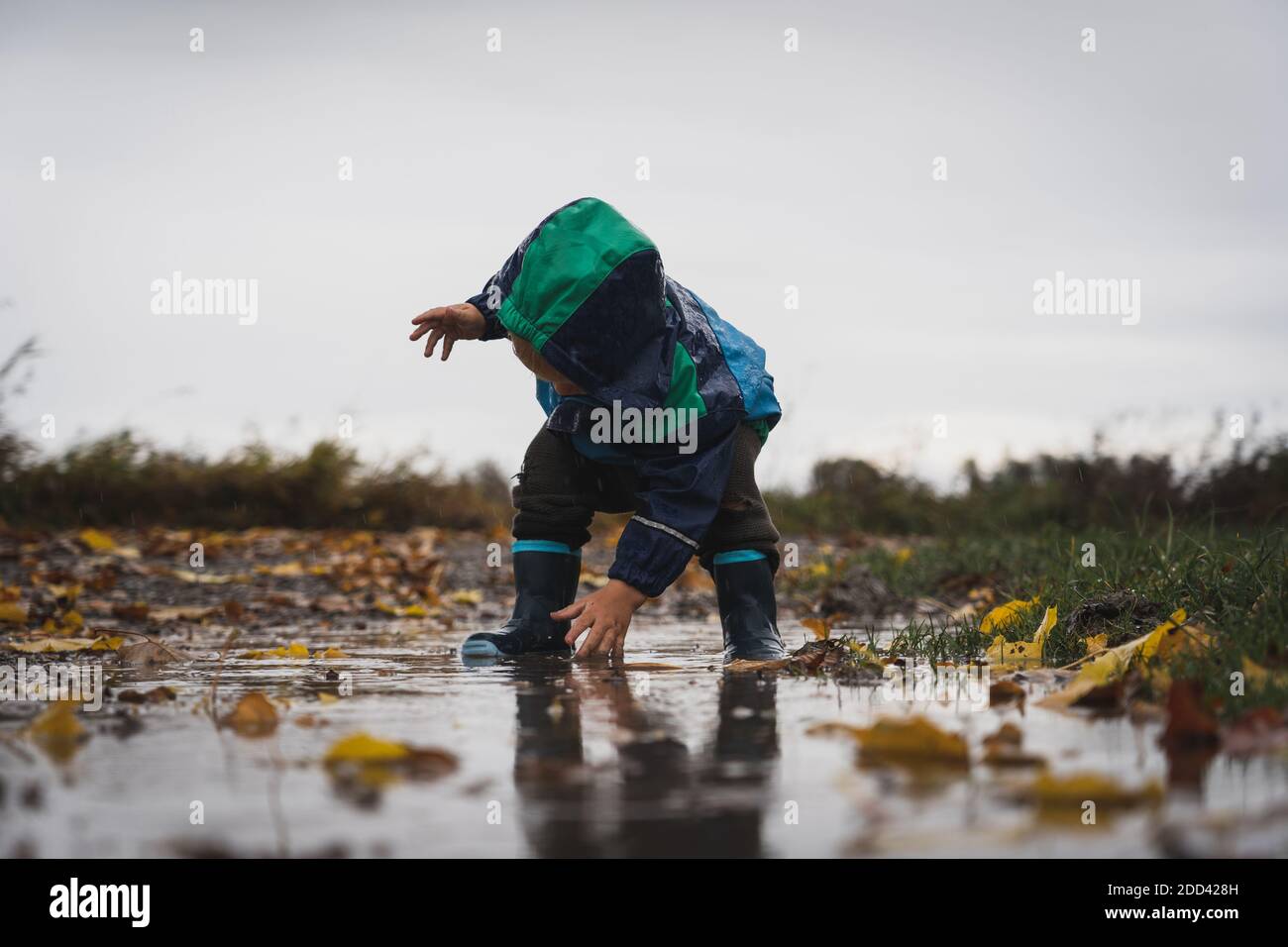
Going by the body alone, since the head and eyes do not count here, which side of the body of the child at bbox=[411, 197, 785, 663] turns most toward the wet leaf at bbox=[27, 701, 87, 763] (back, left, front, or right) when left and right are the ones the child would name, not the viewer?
front

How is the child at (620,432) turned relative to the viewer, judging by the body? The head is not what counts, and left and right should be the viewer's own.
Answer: facing the viewer and to the left of the viewer

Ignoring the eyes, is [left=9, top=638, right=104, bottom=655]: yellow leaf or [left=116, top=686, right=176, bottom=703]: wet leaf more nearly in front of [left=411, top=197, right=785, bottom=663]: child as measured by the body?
the wet leaf

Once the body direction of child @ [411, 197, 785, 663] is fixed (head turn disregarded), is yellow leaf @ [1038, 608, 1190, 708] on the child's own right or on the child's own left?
on the child's own left

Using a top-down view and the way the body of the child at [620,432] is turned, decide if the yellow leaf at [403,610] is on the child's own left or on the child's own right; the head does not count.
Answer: on the child's own right

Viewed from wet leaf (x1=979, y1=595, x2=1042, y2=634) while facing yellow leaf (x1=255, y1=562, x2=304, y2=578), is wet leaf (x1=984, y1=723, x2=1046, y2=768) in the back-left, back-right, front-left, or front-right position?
back-left

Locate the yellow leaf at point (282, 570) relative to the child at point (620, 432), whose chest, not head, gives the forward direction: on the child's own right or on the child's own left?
on the child's own right

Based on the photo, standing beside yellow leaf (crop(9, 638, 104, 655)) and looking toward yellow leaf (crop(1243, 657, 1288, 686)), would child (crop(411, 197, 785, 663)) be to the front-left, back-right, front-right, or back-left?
front-left

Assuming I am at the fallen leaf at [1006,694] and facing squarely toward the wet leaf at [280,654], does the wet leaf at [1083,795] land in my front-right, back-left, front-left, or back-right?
back-left

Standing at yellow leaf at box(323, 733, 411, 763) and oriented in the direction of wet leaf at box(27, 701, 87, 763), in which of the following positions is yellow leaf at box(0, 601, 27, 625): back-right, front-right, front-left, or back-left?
front-right

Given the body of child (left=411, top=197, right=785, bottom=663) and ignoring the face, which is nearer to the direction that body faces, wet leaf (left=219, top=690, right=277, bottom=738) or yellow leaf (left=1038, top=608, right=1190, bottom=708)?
the wet leaf

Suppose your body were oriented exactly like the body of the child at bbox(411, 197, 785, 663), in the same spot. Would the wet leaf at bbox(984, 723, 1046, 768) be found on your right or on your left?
on your left

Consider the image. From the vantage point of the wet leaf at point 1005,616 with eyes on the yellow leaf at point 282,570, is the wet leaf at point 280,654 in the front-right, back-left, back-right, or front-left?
front-left

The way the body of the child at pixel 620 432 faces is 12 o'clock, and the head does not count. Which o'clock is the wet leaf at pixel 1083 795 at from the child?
The wet leaf is roughly at 10 o'clock from the child.

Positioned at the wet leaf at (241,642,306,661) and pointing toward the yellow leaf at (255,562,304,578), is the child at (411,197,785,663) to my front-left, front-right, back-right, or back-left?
back-right

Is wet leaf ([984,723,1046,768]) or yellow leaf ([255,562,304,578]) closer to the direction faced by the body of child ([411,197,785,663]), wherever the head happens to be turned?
the wet leaf

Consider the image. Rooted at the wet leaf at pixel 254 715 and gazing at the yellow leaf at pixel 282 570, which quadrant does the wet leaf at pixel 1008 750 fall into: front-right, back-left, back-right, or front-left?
back-right
